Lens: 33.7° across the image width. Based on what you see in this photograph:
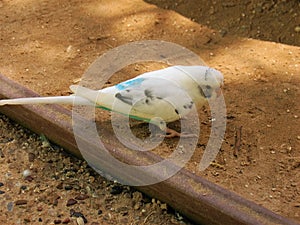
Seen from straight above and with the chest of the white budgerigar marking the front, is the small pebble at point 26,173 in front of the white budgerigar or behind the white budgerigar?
behind

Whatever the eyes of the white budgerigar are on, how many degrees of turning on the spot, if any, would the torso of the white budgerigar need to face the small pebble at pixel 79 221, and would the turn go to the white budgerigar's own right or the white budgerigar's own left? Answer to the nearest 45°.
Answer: approximately 135° to the white budgerigar's own right

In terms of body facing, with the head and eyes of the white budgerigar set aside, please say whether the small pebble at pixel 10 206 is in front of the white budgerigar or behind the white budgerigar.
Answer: behind

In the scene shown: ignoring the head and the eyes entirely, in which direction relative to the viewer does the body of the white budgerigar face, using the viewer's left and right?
facing to the right of the viewer

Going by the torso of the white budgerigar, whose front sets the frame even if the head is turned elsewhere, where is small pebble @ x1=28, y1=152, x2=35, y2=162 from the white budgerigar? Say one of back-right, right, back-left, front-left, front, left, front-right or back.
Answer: back
